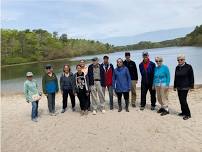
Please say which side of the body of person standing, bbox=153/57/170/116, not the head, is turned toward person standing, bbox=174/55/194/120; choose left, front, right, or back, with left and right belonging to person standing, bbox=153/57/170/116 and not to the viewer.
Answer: left

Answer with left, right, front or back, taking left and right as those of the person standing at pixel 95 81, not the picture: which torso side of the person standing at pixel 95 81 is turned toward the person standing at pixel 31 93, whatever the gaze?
right

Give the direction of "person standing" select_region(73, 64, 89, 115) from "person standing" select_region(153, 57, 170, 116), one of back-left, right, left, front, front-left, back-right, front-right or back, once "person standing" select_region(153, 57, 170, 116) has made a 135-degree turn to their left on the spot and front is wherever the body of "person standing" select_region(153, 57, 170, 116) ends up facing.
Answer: back

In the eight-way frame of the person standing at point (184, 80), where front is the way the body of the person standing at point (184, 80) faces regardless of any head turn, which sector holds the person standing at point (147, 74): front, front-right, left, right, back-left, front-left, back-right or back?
right

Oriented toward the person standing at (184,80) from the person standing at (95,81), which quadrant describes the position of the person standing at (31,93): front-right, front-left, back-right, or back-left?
back-right

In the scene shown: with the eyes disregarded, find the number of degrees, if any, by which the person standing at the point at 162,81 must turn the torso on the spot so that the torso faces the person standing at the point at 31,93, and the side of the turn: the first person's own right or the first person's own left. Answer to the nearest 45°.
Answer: approximately 45° to the first person's own right

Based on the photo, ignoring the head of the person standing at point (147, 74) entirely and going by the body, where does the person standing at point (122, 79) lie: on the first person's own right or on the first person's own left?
on the first person's own right

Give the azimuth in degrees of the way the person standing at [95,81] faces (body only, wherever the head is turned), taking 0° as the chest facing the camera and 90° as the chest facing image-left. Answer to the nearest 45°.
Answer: approximately 0°

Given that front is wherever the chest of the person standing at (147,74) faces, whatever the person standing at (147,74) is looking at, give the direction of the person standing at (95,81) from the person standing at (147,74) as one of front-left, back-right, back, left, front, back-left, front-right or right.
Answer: right
